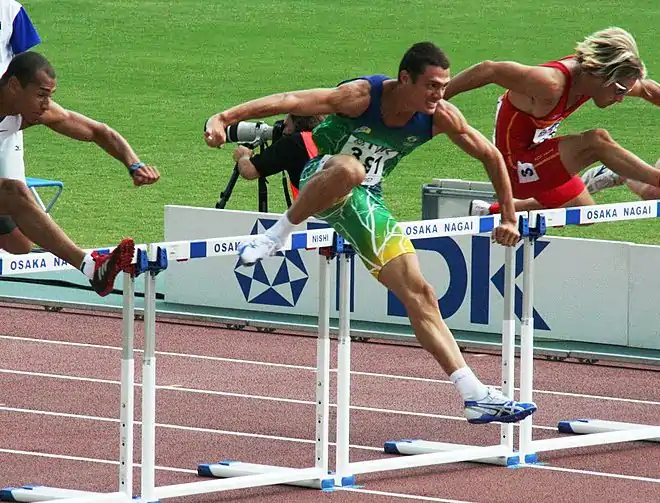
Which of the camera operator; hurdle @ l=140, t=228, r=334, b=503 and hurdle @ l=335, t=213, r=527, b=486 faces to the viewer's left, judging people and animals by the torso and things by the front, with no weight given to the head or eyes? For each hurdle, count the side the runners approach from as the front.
the camera operator

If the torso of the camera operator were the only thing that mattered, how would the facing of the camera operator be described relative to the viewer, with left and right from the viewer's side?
facing to the left of the viewer

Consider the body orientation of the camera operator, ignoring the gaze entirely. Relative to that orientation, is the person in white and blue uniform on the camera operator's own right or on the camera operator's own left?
on the camera operator's own left
